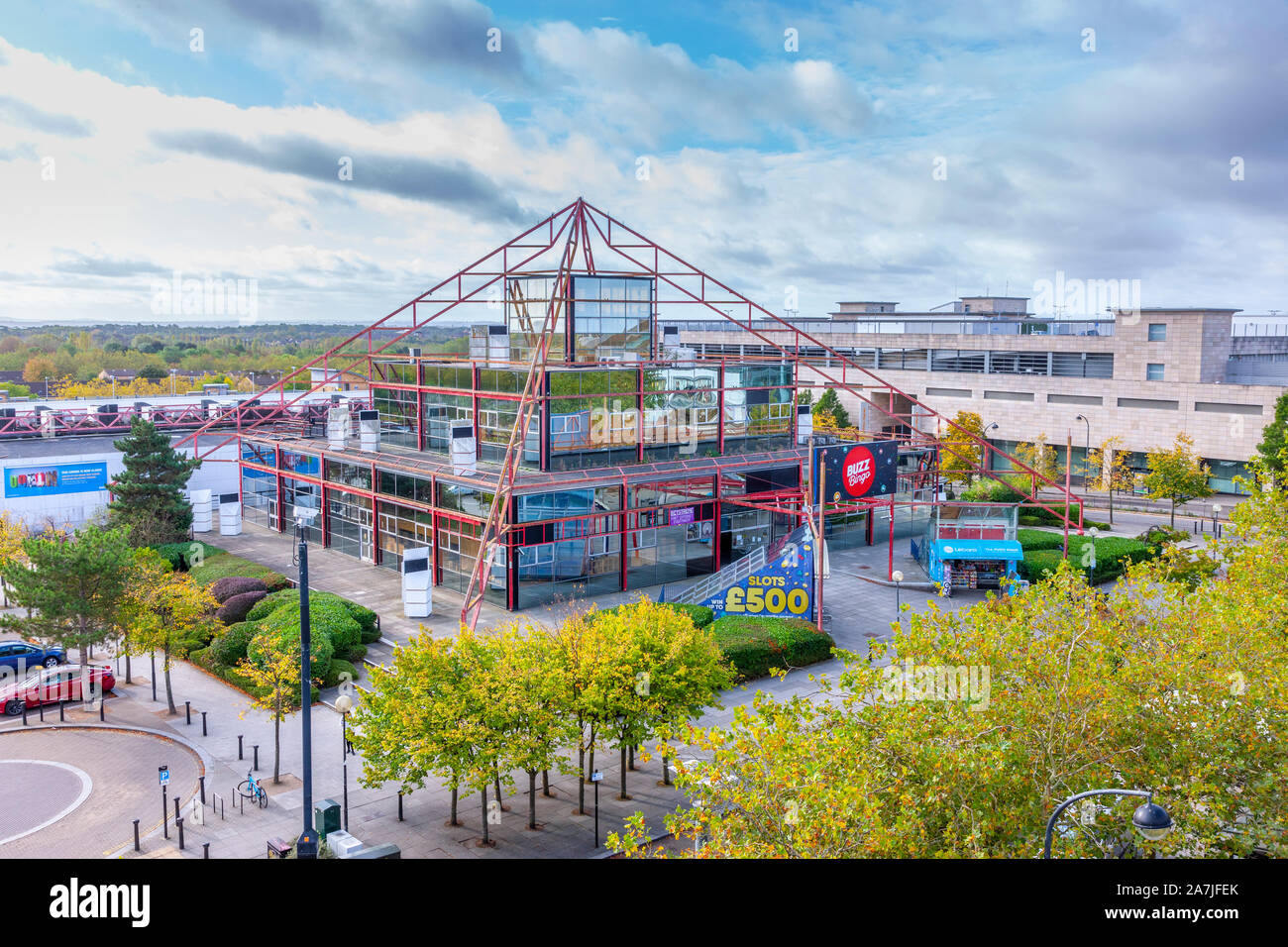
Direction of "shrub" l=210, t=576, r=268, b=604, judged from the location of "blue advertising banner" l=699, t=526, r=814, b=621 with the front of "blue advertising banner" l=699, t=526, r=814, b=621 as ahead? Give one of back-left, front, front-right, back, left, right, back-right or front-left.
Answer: right

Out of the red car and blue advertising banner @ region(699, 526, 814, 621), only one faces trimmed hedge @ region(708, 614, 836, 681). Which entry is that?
the blue advertising banner

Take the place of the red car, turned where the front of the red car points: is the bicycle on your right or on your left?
on your left

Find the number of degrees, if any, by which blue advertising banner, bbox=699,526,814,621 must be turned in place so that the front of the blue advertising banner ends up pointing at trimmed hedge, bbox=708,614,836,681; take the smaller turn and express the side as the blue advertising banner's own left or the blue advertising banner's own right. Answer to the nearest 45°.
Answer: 0° — it already faces it

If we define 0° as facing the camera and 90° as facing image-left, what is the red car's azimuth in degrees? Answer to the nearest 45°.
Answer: approximately 45°

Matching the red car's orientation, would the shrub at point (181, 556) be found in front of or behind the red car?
behind

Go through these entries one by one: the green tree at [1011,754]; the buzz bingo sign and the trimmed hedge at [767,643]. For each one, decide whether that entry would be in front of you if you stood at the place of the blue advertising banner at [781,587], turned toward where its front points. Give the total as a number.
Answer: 2
